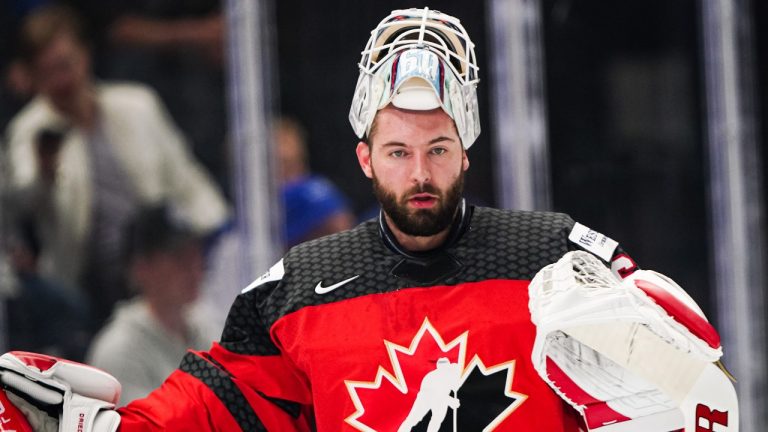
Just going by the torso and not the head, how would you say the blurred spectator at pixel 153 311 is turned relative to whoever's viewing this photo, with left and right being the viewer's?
facing the viewer and to the right of the viewer

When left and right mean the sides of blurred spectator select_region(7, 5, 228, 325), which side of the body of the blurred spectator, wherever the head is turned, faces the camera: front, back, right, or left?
front

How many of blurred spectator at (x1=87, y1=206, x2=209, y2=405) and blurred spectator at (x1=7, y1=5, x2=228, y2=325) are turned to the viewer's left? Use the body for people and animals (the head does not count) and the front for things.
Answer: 0

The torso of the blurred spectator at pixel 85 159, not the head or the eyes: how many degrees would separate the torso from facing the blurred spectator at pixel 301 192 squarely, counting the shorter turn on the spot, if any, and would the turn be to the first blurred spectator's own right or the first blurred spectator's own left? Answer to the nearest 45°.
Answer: approximately 90° to the first blurred spectator's own left
